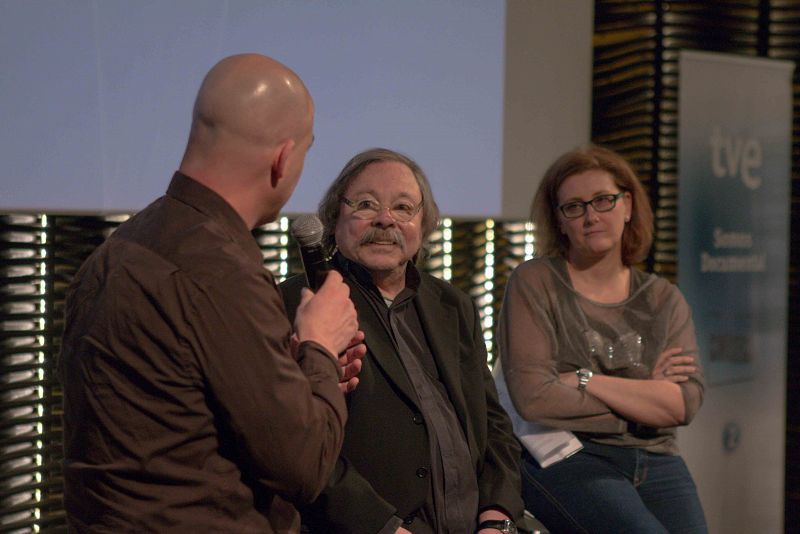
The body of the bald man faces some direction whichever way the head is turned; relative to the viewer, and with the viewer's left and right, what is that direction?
facing away from the viewer and to the right of the viewer

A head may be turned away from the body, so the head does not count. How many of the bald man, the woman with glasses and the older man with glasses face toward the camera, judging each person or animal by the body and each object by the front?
2

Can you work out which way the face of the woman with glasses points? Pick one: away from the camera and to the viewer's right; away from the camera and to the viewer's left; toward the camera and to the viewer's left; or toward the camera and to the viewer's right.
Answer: toward the camera and to the viewer's left

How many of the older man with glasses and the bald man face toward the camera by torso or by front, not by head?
1

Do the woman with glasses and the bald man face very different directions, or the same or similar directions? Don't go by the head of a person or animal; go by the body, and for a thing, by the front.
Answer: very different directions

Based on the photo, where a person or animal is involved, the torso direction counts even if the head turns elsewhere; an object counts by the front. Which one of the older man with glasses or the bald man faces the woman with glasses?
the bald man

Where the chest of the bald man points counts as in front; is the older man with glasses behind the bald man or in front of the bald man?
in front

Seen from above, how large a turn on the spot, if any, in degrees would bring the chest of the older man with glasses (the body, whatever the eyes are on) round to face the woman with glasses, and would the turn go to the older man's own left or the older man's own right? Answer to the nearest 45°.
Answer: approximately 135° to the older man's own left

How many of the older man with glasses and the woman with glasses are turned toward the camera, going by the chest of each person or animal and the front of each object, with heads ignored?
2

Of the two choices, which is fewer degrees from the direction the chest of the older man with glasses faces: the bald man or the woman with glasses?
the bald man

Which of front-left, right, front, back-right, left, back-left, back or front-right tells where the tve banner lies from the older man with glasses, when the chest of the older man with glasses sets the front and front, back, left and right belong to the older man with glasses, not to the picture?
back-left

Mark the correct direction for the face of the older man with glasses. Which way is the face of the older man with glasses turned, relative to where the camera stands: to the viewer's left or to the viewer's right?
to the viewer's left

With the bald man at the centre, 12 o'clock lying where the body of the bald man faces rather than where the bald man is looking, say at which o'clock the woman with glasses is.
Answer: The woman with glasses is roughly at 12 o'clock from the bald man.
